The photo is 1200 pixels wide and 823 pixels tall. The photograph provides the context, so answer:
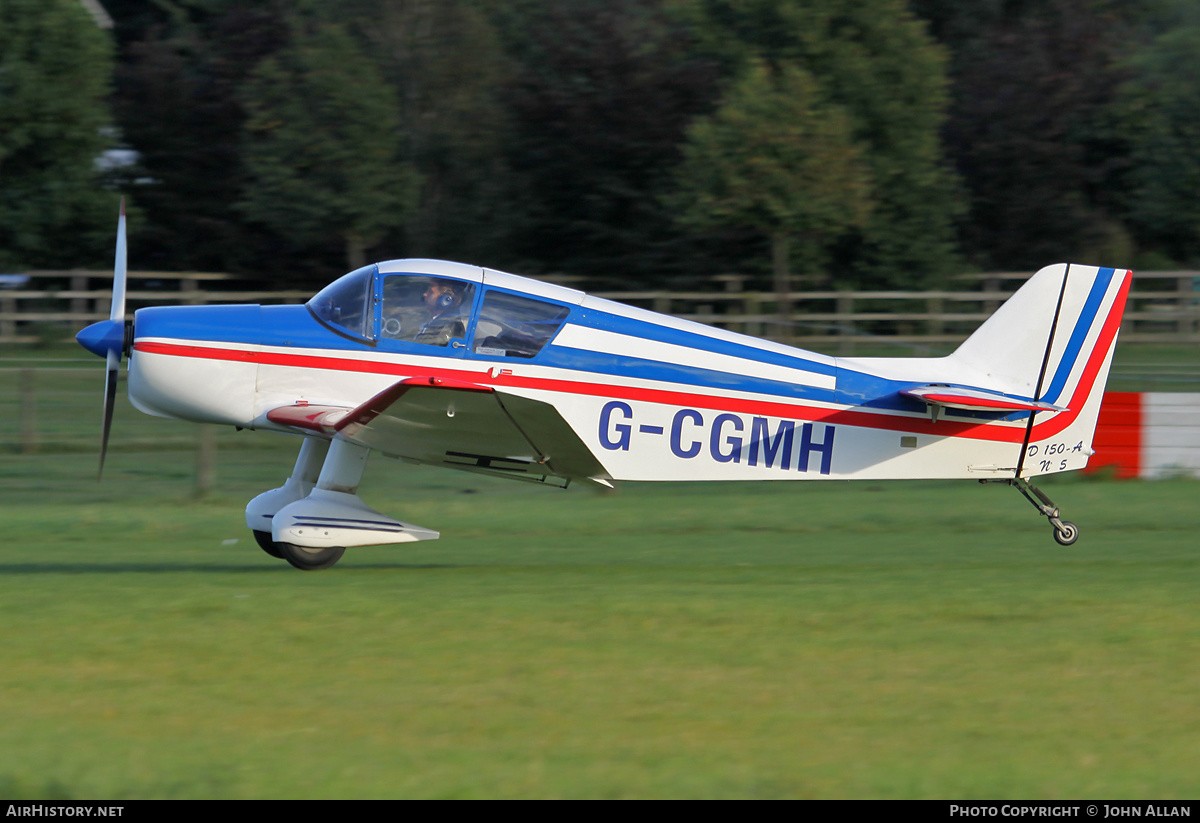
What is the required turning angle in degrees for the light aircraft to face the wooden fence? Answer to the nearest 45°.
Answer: approximately 90° to its right

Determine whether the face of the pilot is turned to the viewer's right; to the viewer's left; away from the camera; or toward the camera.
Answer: to the viewer's left

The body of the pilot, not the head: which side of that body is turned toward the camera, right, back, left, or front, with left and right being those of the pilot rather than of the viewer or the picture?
left

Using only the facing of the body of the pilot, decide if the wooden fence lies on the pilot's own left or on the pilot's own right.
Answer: on the pilot's own right

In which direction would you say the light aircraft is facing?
to the viewer's left
